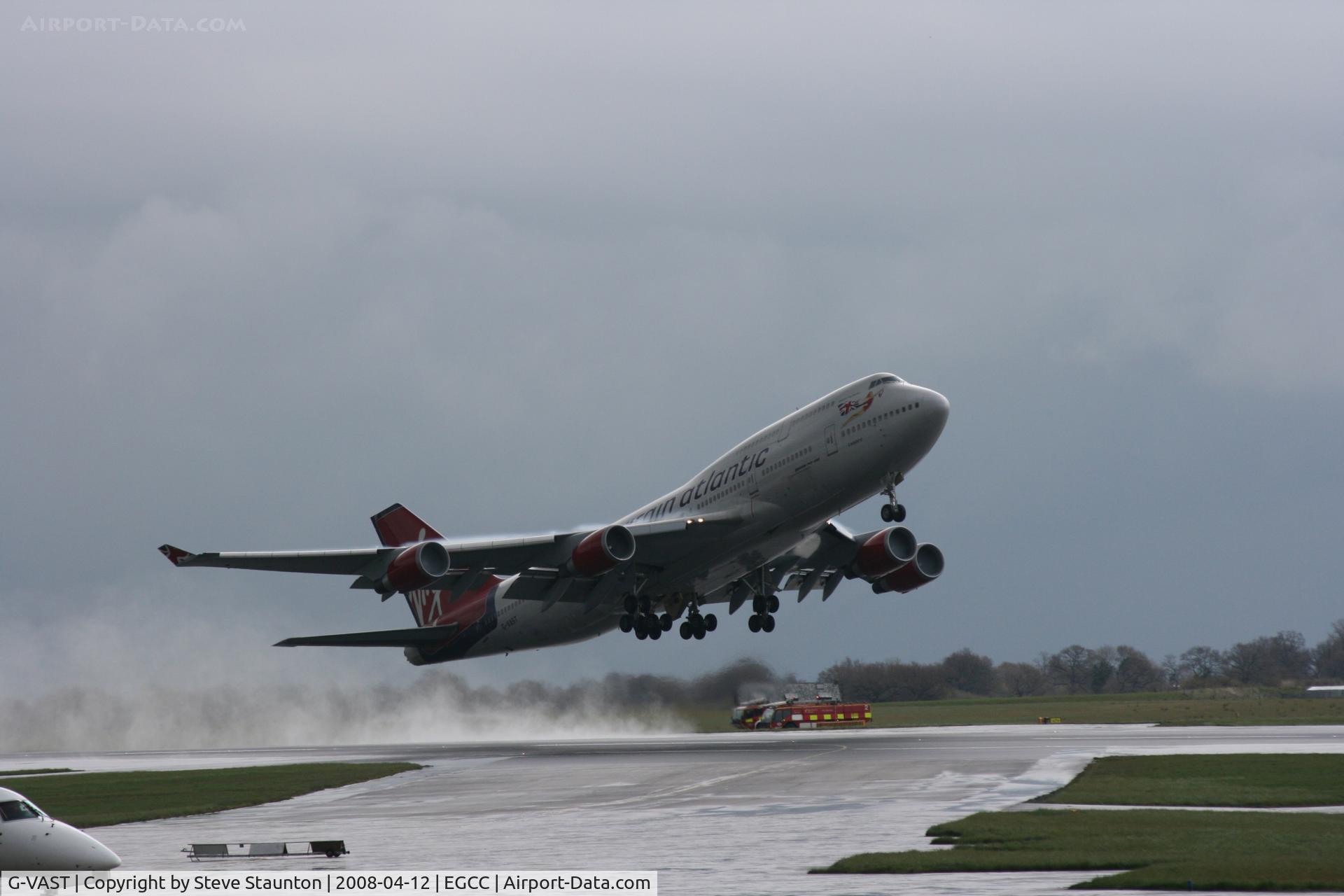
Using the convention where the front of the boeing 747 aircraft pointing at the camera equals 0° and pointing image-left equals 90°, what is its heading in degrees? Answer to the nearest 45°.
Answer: approximately 315°

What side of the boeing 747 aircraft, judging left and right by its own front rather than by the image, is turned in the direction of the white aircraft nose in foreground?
right

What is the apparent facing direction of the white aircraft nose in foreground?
to the viewer's right

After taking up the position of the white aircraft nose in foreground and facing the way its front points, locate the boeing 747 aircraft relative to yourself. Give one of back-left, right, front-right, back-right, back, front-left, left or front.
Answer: front-left

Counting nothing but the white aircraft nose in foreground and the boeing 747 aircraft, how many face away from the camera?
0
